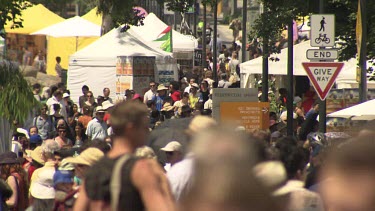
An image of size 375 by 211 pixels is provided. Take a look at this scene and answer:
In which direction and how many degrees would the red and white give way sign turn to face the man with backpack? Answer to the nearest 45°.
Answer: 0° — it already faces them

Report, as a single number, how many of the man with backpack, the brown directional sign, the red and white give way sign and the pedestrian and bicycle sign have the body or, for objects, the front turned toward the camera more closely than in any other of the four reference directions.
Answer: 3

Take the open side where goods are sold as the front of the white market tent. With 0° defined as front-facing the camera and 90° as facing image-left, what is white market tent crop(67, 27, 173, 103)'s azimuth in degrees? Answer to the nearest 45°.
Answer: approximately 315°

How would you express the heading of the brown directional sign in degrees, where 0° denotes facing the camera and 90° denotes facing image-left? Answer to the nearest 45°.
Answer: approximately 0°

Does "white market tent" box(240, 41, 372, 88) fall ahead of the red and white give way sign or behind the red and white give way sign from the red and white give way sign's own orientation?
behind

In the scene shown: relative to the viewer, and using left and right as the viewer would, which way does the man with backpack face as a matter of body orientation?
facing away from the viewer and to the right of the viewer
